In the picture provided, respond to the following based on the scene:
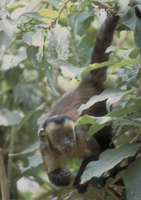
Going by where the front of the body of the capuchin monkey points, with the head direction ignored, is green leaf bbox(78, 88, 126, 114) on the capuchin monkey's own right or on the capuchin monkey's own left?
on the capuchin monkey's own left

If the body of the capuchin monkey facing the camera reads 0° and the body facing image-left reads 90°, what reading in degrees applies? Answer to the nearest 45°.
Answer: approximately 45°

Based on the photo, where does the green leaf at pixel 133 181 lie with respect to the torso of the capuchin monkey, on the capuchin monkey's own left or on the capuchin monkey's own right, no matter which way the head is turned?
on the capuchin monkey's own left
